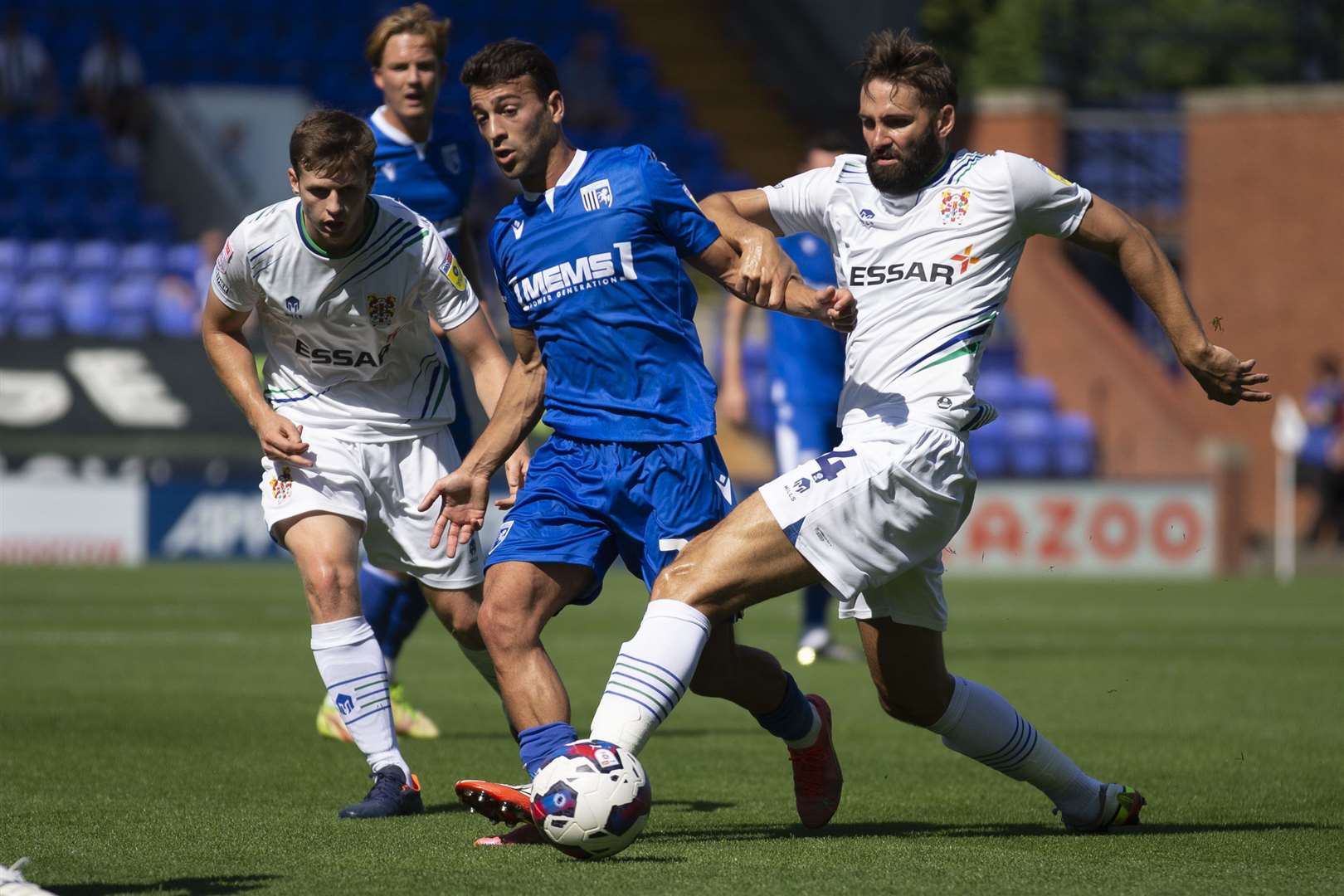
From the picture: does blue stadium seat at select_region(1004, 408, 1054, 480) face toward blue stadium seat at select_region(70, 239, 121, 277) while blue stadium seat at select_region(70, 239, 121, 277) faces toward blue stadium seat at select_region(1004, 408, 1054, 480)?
no

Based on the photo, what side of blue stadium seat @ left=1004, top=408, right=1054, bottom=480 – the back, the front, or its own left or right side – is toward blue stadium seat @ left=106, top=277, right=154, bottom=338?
right

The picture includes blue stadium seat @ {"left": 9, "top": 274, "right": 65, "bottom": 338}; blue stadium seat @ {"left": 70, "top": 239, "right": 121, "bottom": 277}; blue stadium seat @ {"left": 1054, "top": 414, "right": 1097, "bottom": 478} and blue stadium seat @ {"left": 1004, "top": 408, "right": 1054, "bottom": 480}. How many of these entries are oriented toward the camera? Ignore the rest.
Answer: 4

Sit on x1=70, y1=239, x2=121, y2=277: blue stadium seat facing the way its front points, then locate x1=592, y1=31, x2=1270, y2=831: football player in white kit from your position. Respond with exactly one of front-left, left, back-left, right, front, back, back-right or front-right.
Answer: front

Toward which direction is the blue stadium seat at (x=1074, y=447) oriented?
toward the camera

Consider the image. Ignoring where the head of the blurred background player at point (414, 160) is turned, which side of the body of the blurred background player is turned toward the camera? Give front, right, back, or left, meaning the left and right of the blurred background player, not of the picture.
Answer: front

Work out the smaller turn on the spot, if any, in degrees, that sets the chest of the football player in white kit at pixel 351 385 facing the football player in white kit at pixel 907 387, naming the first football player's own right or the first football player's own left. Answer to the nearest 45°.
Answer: approximately 45° to the first football player's own left

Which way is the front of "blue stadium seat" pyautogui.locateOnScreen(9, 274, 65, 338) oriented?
toward the camera

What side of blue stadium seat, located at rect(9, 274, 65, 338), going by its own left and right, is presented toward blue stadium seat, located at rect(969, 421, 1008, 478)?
left

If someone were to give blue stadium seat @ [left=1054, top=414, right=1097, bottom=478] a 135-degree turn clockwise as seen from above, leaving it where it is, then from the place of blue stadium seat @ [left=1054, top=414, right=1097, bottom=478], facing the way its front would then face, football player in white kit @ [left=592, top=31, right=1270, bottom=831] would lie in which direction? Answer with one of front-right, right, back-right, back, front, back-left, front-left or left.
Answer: back-left

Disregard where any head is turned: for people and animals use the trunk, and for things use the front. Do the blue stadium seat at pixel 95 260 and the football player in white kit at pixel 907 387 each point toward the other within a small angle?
no

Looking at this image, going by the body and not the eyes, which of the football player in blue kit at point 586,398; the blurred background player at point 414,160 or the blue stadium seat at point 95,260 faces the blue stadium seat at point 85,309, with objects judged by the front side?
the blue stadium seat at point 95,260

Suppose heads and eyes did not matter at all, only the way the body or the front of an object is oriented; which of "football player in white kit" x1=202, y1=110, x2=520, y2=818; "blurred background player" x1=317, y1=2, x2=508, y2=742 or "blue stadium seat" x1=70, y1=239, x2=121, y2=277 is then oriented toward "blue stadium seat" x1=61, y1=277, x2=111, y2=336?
"blue stadium seat" x1=70, y1=239, x2=121, y2=277

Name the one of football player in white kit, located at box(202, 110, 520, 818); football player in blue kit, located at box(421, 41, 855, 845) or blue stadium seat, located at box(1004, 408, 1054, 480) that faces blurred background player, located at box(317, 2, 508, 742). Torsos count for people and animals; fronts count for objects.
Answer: the blue stadium seat

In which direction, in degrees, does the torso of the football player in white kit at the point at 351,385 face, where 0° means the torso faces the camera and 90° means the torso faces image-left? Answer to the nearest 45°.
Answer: approximately 0°

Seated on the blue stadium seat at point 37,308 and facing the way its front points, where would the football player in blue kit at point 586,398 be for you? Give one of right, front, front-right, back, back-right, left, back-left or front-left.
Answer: front

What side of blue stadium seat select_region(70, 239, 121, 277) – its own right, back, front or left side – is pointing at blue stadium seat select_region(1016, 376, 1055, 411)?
left

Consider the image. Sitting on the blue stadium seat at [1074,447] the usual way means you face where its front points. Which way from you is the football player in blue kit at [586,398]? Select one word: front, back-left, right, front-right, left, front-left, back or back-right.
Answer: front

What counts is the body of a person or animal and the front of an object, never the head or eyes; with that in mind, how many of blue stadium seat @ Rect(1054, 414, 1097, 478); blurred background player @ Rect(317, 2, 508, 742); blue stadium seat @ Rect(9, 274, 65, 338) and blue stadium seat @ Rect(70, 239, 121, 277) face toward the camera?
4

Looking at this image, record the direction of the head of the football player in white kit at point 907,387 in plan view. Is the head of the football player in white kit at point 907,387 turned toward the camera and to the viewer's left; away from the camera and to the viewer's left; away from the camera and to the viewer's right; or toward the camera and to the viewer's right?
toward the camera and to the viewer's left

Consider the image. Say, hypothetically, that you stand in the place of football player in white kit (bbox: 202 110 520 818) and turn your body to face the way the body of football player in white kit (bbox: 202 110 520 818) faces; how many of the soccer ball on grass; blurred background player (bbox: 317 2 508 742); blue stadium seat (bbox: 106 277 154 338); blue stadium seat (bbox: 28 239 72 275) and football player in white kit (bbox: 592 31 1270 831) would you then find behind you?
3

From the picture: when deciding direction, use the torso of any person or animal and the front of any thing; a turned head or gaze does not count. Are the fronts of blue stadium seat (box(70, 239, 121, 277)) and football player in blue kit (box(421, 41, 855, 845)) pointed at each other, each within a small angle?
no
